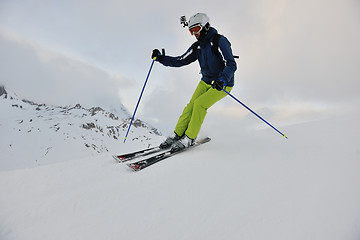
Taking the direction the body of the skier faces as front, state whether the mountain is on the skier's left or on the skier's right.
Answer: on the skier's right

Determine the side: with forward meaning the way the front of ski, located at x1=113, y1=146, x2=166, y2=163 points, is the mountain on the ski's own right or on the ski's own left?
on the ski's own right

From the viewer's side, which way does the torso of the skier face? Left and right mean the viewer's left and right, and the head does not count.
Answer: facing the viewer and to the left of the viewer

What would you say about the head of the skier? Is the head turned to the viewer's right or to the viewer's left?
to the viewer's left
